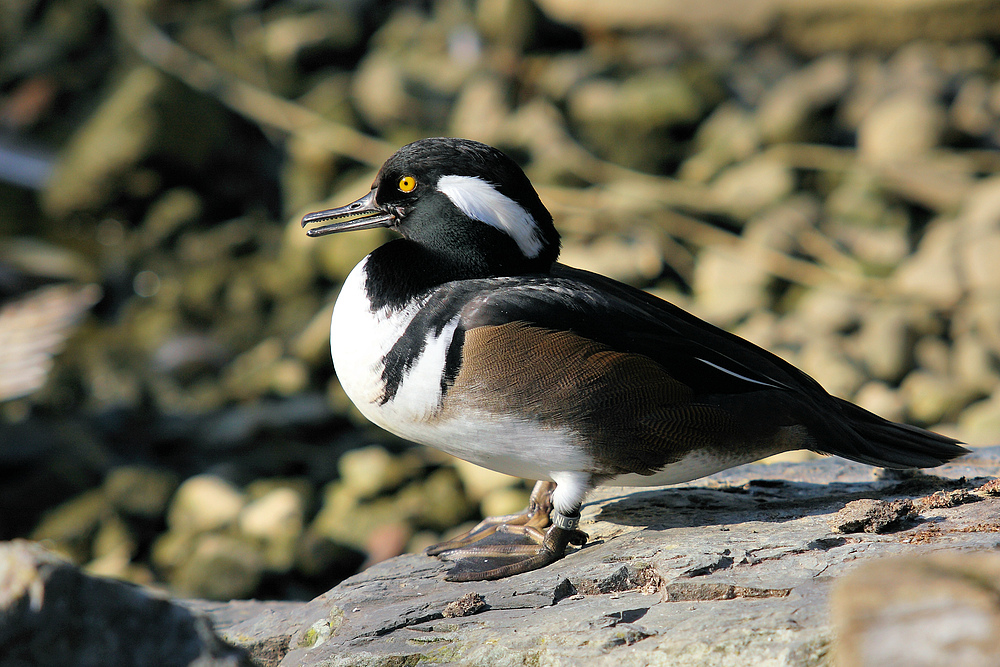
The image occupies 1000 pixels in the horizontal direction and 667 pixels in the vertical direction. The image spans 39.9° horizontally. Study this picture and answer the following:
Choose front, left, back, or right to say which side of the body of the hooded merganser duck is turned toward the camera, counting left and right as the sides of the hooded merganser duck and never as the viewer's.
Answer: left
